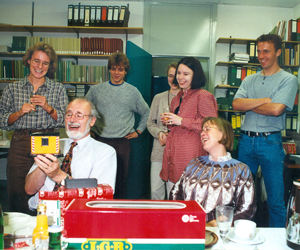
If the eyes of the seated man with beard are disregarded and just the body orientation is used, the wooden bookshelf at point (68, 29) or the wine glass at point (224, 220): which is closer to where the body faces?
the wine glass

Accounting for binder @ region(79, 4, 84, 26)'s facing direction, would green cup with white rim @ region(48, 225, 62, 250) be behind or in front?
in front

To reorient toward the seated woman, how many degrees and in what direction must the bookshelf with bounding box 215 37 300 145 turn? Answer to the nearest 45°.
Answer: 0° — it already faces them

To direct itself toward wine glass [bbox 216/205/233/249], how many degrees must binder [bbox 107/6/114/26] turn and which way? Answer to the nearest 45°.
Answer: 0° — it already faces it

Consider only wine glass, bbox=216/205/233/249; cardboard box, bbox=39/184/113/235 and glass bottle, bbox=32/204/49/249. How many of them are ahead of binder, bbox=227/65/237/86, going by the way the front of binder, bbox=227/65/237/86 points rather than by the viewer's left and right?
3

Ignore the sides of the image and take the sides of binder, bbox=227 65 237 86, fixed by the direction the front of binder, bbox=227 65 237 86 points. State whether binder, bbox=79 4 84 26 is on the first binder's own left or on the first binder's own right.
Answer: on the first binder's own right

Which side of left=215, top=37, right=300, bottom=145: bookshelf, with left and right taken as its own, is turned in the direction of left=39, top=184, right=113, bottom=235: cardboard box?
front

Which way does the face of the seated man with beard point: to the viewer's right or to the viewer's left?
to the viewer's left

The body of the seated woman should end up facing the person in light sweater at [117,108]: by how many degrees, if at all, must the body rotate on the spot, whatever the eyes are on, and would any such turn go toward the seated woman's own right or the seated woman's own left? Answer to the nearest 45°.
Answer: approximately 90° to the seated woman's own right
